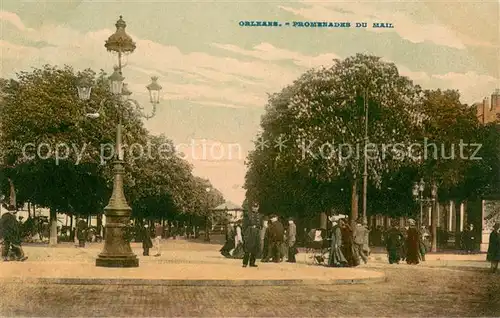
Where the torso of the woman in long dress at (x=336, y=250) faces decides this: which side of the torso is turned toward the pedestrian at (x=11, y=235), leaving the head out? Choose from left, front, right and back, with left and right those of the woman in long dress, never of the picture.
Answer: front

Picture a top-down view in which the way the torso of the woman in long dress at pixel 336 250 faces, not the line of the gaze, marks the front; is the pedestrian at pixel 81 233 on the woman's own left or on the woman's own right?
on the woman's own right

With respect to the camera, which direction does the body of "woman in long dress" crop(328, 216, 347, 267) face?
to the viewer's left

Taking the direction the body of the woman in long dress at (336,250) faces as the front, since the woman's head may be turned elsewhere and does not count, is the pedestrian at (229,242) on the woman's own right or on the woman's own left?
on the woman's own right

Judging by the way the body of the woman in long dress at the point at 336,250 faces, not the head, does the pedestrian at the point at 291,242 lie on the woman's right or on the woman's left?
on the woman's right

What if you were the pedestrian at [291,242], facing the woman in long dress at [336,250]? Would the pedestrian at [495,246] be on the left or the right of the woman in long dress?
left

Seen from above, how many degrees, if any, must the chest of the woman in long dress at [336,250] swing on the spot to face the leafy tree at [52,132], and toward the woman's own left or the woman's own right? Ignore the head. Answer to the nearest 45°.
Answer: approximately 45° to the woman's own right

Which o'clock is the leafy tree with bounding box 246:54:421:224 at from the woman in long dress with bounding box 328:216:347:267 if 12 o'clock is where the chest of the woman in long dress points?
The leafy tree is roughly at 3 o'clock from the woman in long dress.

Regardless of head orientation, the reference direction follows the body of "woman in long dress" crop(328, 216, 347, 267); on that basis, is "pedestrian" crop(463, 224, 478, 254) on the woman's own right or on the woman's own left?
on the woman's own right

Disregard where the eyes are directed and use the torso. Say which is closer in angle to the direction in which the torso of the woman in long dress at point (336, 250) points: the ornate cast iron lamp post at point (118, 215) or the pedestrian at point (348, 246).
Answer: the ornate cast iron lamp post

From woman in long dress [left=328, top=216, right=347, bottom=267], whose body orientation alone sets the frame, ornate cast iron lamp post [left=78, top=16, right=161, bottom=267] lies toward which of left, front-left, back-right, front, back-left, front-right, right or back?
front-left
